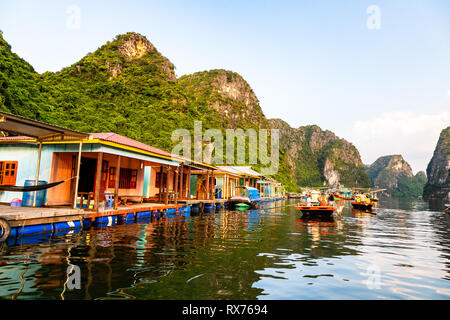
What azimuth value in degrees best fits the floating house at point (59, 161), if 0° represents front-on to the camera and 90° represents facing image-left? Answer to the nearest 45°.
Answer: approximately 315°

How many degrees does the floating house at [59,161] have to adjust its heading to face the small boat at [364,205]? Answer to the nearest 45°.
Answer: approximately 45° to its left

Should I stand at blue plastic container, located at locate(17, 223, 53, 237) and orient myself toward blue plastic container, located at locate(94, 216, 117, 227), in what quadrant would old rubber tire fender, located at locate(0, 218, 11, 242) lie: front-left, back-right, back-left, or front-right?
back-right

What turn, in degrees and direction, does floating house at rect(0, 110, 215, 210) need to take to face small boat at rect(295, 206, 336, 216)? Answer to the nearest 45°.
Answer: approximately 45° to its left

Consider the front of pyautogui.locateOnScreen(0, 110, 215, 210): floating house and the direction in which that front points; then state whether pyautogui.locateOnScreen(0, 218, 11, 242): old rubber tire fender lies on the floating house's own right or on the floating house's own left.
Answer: on the floating house's own right
